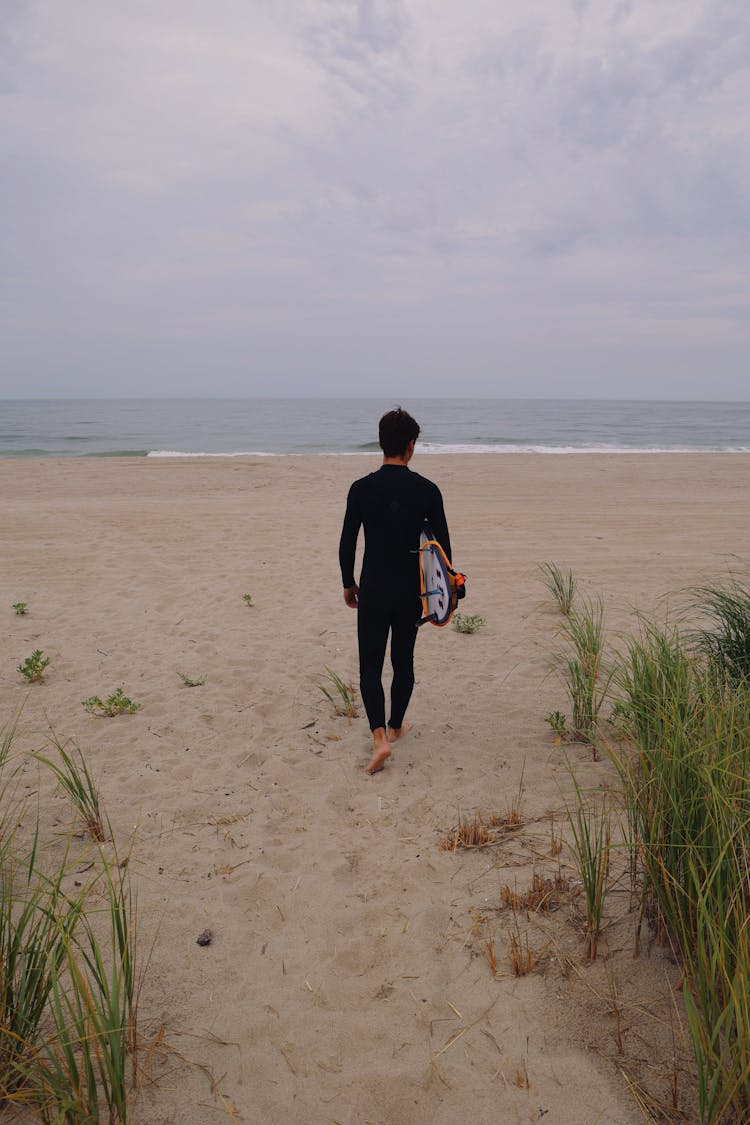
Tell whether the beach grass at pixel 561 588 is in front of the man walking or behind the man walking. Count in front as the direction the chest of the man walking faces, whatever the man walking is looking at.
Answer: in front

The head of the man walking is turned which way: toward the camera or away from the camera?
away from the camera

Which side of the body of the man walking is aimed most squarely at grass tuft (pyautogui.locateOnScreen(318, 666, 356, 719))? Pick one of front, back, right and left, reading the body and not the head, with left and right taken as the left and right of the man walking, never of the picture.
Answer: front

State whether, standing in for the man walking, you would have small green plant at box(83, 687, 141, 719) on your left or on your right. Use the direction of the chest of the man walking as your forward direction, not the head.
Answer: on your left

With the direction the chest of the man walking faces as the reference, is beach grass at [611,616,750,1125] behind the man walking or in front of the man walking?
behind

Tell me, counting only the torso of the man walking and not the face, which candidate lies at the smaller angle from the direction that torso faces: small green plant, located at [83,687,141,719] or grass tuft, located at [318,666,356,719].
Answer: the grass tuft

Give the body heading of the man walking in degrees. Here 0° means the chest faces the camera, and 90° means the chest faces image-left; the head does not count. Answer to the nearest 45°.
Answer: approximately 180°

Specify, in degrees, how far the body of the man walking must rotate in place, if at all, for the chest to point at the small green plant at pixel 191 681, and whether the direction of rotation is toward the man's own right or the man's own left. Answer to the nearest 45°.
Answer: approximately 45° to the man's own left
